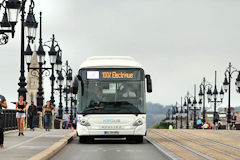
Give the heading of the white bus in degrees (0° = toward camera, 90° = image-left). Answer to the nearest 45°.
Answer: approximately 0°
